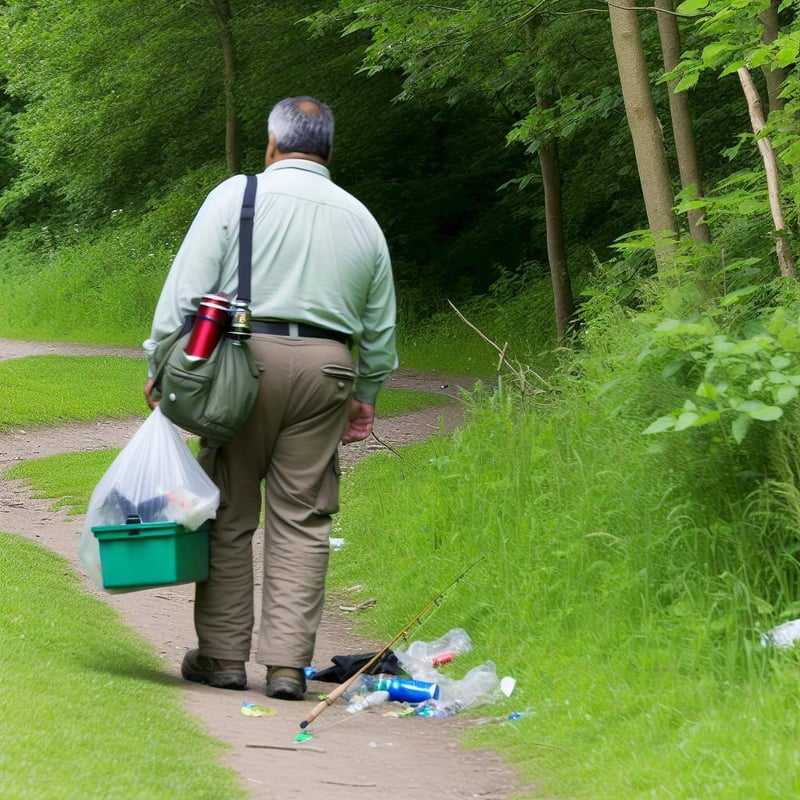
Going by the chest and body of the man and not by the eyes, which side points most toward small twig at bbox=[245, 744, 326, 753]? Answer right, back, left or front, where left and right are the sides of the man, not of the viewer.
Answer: back

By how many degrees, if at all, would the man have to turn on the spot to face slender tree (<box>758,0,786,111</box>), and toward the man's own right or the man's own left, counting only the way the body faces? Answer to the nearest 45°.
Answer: approximately 45° to the man's own right

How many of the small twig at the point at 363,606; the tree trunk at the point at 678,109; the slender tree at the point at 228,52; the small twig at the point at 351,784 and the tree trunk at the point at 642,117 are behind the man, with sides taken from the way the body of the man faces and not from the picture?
1

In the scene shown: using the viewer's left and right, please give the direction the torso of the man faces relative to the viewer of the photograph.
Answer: facing away from the viewer

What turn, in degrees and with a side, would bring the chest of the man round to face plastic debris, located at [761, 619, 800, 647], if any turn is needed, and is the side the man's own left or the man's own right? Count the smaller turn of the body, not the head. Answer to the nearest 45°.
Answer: approximately 135° to the man's own right

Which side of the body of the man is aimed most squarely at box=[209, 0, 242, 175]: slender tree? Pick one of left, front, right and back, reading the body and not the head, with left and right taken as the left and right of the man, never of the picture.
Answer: front

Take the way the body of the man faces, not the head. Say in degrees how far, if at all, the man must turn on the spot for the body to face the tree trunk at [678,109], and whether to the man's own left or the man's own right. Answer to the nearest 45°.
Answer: approximately 45° to the man's own right

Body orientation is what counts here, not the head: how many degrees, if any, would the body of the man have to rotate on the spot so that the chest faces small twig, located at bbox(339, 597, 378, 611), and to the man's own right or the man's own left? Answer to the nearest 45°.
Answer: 0° — they already face it

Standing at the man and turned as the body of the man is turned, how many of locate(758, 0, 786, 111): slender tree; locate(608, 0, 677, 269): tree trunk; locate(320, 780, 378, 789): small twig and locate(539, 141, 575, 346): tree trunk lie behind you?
1
